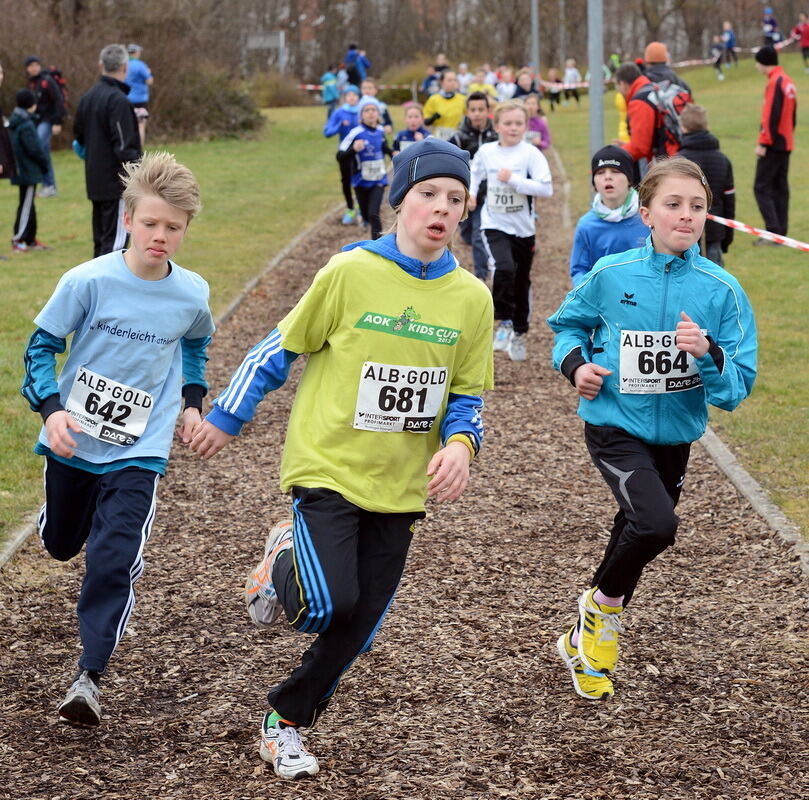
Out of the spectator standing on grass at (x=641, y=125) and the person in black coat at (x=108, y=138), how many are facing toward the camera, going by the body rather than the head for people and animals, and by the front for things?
0

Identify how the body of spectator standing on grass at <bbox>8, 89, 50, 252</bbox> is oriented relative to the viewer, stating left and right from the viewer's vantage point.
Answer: facing to the right of the viewer

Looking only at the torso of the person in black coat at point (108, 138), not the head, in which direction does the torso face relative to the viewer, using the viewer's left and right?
facing away from the viewer and to the right of the viewer

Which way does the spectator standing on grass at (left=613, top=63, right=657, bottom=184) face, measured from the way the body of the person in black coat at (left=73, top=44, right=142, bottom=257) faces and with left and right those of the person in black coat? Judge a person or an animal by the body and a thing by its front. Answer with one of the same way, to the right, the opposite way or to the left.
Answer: to the left

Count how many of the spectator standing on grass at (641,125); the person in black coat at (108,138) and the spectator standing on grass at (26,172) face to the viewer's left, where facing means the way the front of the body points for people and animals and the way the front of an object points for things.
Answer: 1

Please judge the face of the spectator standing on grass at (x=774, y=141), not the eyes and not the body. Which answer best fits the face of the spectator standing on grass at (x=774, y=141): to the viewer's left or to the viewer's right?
to the viewer's left

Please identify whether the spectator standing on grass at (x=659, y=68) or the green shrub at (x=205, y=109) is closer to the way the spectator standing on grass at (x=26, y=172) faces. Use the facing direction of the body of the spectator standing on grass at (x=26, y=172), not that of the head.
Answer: the spectator standing on grass

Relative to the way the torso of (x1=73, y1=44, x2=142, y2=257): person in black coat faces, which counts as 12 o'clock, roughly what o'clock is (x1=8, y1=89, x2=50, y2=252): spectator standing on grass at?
The spectator standing on grass is roughly at 10 o'clock from the person in black coat.

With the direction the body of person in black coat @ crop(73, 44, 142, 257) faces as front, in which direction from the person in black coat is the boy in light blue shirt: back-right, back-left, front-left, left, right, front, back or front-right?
back-right

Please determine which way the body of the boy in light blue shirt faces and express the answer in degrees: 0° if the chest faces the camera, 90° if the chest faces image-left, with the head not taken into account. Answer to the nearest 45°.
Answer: approximately 0°

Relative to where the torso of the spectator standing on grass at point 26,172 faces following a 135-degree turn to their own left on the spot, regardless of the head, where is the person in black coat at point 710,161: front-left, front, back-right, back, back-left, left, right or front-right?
back

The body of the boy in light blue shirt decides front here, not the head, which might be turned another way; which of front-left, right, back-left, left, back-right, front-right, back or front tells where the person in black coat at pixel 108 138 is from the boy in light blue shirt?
back

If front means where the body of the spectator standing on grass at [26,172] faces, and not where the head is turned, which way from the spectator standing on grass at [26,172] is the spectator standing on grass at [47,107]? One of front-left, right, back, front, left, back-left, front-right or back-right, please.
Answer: left
